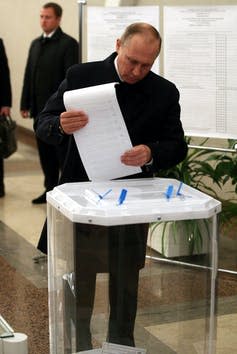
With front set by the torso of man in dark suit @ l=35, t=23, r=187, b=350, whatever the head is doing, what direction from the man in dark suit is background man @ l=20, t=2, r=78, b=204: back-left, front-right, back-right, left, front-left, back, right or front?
back

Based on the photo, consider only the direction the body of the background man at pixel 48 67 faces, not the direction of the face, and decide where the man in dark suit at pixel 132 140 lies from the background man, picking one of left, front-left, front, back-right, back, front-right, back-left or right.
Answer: front-left

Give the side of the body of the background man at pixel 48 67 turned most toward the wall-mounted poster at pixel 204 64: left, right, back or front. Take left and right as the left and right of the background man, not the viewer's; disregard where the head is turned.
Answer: left

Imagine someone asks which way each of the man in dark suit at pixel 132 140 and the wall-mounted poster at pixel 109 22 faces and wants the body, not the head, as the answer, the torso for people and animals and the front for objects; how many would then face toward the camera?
2

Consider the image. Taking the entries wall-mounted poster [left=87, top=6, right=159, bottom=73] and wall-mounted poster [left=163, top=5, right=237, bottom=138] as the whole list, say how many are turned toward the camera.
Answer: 2

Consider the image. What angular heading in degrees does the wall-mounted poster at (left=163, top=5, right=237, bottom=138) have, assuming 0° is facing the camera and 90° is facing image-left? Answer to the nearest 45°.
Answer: approximately 0°

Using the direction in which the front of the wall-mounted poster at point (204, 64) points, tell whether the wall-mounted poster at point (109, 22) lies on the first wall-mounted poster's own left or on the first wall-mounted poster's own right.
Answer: on the first wall-mounted poster's own right
